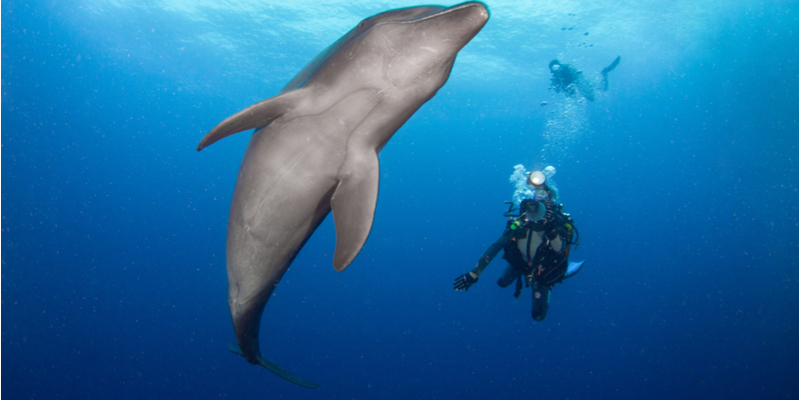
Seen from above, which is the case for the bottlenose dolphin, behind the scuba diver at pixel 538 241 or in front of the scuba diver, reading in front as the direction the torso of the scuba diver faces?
in front

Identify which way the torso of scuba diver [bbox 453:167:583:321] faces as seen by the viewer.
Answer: toward the camera

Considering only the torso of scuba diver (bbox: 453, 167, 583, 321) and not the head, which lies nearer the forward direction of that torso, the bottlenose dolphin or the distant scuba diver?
the bottlenose dolphin

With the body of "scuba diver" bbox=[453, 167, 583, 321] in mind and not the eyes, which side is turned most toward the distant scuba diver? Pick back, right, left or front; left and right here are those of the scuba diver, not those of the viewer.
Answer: back
